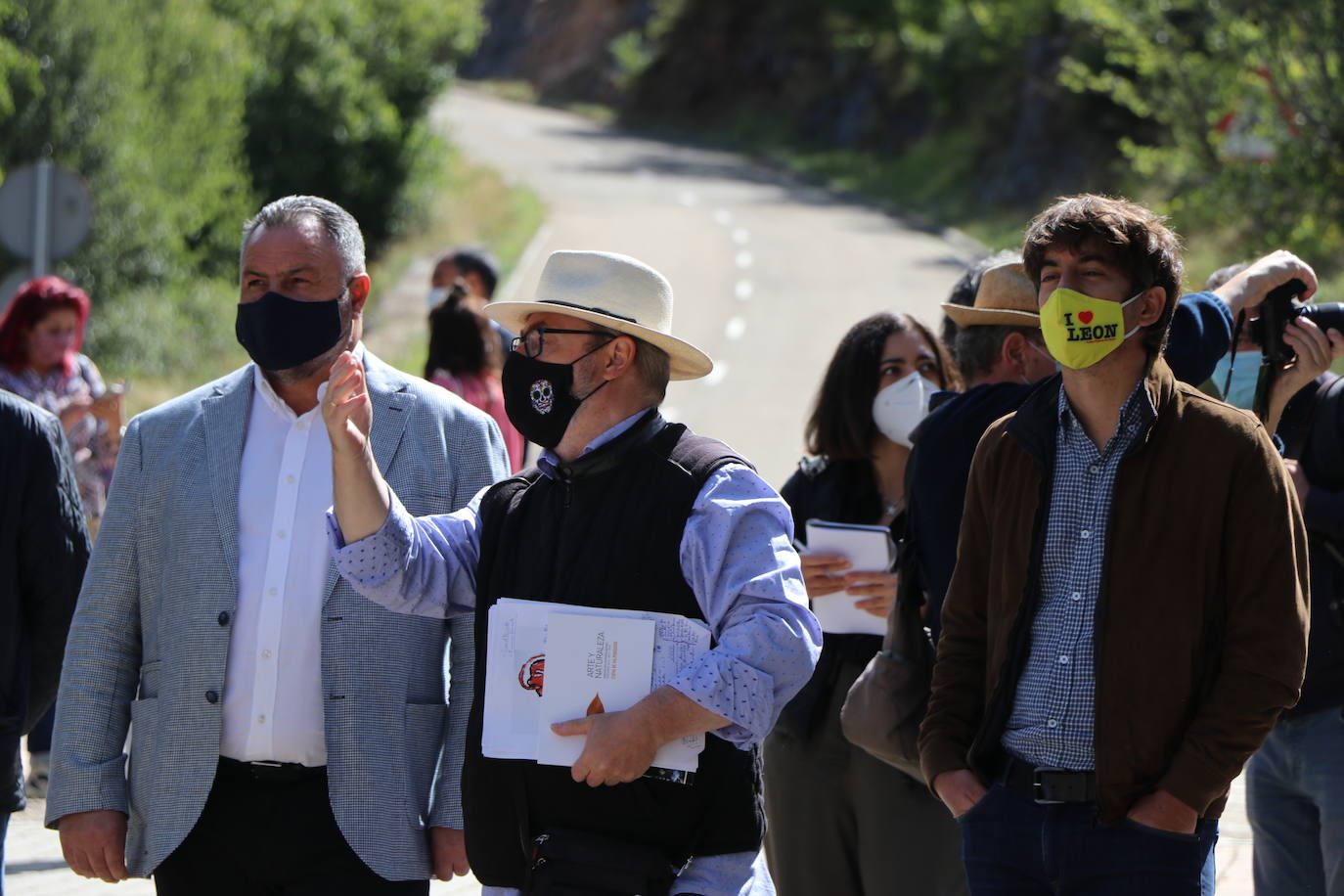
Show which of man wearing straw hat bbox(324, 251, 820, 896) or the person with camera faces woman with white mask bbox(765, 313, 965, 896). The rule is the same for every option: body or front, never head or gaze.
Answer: the person with camera

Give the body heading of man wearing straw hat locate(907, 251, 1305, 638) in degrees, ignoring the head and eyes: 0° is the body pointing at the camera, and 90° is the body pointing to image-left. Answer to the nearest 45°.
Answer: approximately 225°

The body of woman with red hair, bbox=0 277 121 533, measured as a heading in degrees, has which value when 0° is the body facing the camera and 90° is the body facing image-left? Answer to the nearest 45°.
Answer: approximately 315°

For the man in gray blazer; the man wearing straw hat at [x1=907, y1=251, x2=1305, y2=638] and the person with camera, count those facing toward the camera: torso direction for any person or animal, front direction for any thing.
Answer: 1

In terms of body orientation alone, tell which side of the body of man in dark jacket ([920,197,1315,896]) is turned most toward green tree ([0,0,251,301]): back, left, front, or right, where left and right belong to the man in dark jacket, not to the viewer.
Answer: right

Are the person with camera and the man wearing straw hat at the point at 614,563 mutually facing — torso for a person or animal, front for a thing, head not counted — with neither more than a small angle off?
no

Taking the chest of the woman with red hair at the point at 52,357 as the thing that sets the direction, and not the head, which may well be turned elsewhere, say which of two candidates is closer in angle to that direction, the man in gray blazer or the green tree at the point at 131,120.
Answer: the man in gray blazer

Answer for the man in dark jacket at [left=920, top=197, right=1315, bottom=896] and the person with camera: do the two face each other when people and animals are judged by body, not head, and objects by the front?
no

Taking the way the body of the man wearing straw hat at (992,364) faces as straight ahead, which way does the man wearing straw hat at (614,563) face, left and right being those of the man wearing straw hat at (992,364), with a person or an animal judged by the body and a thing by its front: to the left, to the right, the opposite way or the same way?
the opposite way

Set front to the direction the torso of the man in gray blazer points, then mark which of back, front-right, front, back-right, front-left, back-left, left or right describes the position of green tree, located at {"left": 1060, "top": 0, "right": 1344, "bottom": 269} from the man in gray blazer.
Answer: back-left

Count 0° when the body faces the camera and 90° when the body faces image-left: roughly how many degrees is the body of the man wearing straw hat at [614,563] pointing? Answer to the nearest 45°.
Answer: approximately 45°

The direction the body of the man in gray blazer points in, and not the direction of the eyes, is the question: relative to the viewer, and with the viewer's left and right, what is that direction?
facing the viewer

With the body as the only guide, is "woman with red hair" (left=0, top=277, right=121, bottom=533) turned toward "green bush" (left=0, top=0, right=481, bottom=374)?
no

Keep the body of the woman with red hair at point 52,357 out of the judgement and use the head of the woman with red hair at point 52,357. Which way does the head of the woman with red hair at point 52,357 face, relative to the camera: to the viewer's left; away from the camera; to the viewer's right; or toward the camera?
toward the camera

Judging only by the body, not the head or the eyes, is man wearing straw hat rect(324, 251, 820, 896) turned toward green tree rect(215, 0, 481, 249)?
no

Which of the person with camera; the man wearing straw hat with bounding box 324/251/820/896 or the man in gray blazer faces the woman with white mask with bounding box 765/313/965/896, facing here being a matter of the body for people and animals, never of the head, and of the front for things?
the person with camera

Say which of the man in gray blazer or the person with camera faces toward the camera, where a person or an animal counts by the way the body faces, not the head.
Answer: the man in gray blazer
